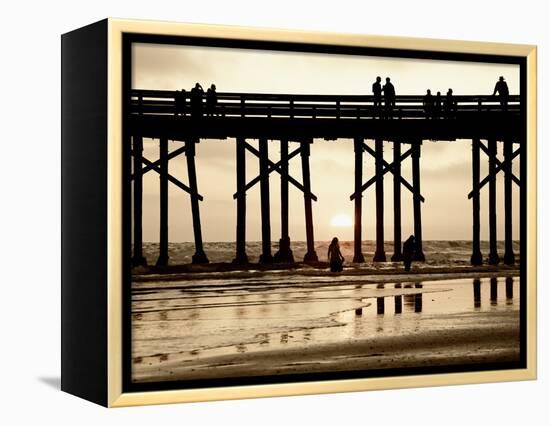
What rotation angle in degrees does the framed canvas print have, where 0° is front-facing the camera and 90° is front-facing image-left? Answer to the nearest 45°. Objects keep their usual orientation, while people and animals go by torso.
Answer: approximately 315°
